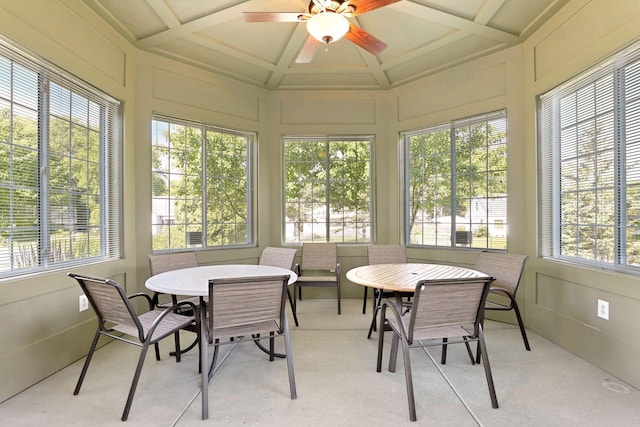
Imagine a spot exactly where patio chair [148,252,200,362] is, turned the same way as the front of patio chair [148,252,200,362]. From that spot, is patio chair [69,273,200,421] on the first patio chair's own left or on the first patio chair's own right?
on the first patio chair's own right

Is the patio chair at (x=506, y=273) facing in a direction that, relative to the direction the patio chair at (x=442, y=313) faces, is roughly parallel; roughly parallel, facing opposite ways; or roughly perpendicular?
roughly perpendicular

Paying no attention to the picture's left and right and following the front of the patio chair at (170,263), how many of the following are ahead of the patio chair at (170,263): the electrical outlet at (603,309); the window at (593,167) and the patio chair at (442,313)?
3

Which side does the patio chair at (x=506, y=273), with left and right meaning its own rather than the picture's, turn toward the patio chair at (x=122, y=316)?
front

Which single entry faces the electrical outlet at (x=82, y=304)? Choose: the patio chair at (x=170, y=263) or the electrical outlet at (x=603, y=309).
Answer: the electrical outlet at (x=603, y=309)

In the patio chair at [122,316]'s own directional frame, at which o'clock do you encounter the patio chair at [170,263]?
the patio chair at [170,263] is roughly at 11 o'clock from the patio chair at [122,316].

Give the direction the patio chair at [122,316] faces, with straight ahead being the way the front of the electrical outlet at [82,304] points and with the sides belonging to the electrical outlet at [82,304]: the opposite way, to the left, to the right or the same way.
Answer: to the left

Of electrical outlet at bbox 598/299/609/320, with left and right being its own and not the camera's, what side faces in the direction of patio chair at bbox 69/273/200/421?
front

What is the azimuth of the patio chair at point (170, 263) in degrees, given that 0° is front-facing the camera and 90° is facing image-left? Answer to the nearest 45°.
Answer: approximately 315°

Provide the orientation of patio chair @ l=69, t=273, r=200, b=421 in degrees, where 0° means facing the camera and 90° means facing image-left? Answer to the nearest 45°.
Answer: approximately 225°

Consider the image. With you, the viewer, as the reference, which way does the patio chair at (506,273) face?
facing the viewer and to the left of the viewer

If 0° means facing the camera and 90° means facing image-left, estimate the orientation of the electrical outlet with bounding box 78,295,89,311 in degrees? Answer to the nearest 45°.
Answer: approximately 315°

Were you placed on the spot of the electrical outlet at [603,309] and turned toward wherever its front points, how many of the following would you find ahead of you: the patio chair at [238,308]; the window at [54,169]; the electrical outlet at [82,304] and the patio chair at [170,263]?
4

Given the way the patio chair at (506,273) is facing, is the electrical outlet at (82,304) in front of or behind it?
in front

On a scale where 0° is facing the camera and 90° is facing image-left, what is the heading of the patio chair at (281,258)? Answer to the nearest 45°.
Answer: approximately 45°

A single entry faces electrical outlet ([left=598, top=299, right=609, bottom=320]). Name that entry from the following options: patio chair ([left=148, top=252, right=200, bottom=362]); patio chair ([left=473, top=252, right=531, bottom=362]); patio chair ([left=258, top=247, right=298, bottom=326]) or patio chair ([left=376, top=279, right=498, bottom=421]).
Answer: patio chair ([left=148, top=252, right=200, bottom=362])
